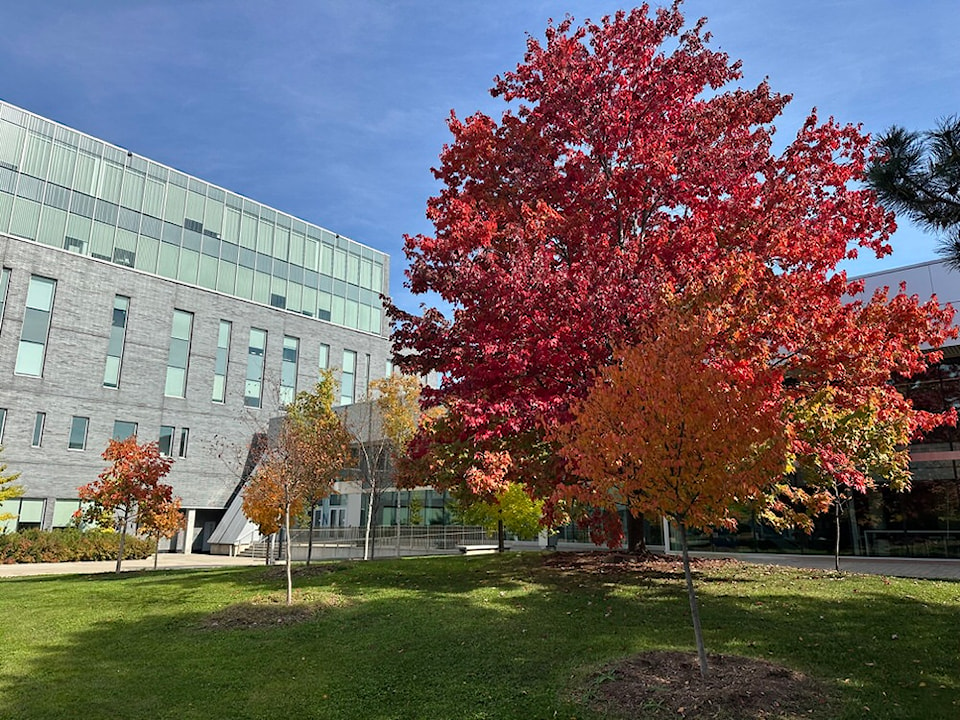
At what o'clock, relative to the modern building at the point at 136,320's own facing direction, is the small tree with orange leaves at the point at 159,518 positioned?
The small tree with orange leaves is roughly at 1 o'clock from the modern building.

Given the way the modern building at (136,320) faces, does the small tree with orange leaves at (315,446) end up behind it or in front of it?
in front

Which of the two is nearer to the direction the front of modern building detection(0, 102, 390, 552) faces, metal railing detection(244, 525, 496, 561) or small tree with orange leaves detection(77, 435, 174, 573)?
the metal railing

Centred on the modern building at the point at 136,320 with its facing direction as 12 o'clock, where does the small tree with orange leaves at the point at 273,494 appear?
The small tree with orange leaves is roughly at 1 o'clock from the modern building.

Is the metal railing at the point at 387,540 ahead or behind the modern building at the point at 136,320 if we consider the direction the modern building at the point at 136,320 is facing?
ahead

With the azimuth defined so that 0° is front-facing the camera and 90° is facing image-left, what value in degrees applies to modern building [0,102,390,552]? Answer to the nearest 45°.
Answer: approximately 315°
